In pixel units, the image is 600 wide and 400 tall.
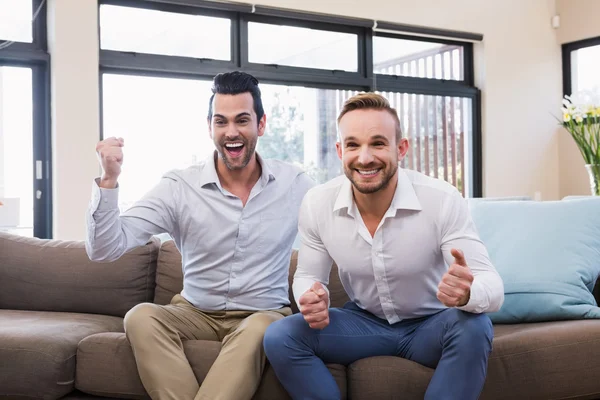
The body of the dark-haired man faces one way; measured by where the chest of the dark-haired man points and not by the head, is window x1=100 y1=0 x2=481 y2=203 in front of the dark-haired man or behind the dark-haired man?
behind

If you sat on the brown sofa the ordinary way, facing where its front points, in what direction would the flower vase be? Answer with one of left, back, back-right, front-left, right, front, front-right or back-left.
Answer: back-left

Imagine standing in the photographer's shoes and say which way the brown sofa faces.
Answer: facing the viewer

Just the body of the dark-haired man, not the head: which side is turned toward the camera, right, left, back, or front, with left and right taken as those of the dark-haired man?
front

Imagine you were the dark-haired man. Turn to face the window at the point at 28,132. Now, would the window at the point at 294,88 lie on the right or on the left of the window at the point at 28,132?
right

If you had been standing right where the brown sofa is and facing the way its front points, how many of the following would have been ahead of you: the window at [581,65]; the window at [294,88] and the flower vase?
0

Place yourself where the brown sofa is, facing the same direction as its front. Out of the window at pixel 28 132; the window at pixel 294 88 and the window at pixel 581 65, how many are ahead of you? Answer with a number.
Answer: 0

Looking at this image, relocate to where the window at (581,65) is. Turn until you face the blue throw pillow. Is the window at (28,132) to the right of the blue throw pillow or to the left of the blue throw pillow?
right

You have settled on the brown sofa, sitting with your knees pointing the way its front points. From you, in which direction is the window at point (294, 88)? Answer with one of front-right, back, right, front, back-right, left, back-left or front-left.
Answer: back

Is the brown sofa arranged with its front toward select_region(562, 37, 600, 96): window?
no

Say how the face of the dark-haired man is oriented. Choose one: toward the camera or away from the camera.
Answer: toward the camera

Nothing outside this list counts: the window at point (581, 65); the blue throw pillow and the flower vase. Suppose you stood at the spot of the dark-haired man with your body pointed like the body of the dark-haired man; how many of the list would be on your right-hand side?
0

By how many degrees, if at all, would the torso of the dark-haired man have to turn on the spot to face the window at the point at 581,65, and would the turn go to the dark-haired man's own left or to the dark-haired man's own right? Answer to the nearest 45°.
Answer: approximately 135° to the dark-haired man's own left

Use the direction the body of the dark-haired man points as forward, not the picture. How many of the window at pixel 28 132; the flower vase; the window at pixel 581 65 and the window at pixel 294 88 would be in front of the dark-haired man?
0

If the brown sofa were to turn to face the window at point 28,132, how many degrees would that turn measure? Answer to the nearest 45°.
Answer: approximately 135° to its right

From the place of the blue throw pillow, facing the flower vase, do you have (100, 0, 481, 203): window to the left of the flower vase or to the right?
left
